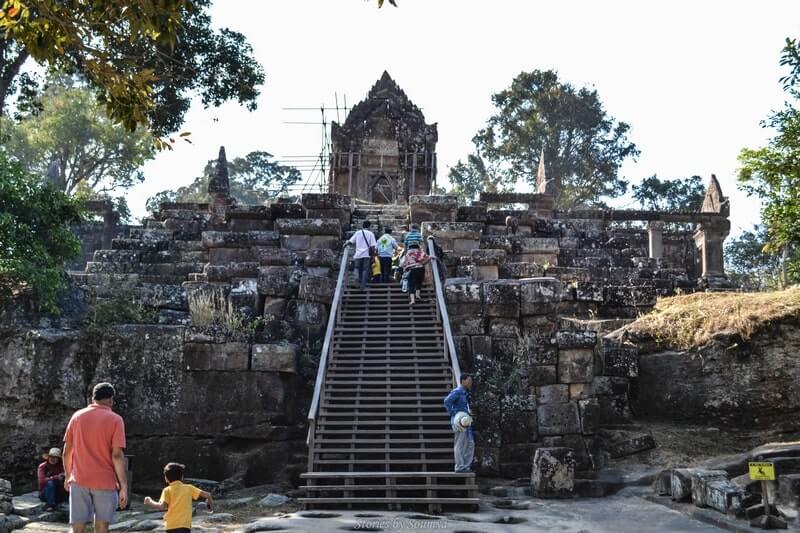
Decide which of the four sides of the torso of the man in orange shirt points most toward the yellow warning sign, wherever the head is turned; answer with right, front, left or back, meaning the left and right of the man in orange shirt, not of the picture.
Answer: right

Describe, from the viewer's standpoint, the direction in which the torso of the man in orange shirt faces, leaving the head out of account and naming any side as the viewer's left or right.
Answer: facing away from the viewer

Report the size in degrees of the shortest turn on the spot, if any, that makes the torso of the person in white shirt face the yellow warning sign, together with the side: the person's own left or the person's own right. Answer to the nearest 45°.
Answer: approximately 135° to the person's own right

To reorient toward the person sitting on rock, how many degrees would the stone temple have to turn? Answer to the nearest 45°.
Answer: approximately 45° to its right

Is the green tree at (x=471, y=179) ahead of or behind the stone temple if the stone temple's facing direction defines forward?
behind

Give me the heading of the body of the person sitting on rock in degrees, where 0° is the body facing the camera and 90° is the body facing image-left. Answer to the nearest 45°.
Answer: approximately 0°

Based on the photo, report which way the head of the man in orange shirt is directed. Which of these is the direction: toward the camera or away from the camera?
away from the camera

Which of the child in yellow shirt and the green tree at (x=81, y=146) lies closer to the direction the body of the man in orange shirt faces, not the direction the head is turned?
the green tree

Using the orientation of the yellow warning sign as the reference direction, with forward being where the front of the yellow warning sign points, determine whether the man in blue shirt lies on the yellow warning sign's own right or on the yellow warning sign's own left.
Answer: on the yellow warning sign's own right

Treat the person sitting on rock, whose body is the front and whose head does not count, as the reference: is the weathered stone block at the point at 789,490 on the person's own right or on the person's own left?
on the person's own left

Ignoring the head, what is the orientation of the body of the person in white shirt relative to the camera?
away from the camera

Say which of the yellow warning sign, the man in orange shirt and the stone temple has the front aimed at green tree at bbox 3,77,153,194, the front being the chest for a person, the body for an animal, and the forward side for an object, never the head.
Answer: the man in orange shirt

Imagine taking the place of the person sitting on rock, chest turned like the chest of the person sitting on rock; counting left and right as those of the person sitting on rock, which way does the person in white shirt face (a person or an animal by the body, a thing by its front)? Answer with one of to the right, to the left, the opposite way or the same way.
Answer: the opposite way

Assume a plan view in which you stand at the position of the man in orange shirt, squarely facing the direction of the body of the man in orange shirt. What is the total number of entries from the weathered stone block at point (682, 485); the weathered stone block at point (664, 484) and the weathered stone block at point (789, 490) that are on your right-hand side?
3

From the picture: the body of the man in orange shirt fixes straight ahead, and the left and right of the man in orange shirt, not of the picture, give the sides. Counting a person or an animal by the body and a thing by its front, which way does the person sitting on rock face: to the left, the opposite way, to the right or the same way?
the opposite way
